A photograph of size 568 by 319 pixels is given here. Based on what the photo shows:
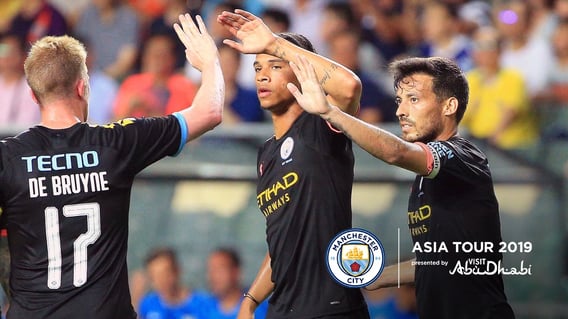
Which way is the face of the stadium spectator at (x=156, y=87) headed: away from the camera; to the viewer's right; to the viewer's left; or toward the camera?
toward the camera

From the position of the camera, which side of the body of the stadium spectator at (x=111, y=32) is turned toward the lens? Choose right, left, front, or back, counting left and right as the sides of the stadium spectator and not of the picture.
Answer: front

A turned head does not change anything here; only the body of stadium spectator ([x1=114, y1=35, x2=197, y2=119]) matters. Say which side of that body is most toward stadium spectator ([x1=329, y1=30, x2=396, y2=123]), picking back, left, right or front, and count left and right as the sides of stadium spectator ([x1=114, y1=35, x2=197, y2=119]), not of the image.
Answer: left

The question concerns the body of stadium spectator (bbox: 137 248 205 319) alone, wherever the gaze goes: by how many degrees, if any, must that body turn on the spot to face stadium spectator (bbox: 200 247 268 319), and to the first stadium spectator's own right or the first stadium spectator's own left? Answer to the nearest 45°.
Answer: approximately 90° to the first stadium spectator's own left

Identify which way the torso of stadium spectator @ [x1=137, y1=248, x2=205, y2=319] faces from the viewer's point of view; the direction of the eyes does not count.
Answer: toward the camera

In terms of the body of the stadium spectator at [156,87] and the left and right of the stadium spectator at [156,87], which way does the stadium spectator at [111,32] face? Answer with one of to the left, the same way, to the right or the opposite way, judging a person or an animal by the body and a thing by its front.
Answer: the same way

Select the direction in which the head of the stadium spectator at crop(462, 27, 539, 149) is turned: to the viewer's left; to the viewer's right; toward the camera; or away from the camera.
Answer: toward the camera

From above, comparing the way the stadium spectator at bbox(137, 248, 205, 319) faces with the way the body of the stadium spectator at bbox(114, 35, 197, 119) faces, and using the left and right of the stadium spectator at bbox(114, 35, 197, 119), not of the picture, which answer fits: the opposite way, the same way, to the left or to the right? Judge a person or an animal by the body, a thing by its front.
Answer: the same way

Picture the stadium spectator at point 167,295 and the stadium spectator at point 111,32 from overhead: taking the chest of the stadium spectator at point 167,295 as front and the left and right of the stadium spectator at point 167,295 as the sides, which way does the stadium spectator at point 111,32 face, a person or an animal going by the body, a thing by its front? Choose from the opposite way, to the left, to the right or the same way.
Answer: the same way

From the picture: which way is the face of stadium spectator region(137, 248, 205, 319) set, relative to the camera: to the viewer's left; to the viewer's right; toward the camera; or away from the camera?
toward the camera

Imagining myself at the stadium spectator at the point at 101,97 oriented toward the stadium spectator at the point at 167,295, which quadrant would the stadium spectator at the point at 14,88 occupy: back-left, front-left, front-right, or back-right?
back-right

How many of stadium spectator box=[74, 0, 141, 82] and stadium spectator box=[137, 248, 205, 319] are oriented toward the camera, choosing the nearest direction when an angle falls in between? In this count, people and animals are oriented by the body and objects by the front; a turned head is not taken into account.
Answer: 2

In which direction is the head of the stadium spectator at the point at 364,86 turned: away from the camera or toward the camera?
toward the camera

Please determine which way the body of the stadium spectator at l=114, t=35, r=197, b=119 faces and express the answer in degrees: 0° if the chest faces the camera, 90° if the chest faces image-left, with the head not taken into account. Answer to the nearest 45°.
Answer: approximately 0°

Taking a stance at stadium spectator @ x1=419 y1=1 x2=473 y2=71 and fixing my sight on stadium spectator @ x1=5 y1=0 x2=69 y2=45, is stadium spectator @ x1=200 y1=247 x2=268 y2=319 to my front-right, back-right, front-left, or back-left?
front-left

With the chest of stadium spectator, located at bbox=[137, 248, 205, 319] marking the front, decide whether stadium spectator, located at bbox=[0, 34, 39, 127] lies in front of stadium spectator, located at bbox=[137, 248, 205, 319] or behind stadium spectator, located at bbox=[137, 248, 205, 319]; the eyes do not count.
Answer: behind

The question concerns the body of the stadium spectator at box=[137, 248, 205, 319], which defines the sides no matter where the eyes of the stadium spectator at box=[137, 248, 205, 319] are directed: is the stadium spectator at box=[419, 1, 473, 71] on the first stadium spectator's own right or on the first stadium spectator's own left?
on the first stadium spectator's own left
